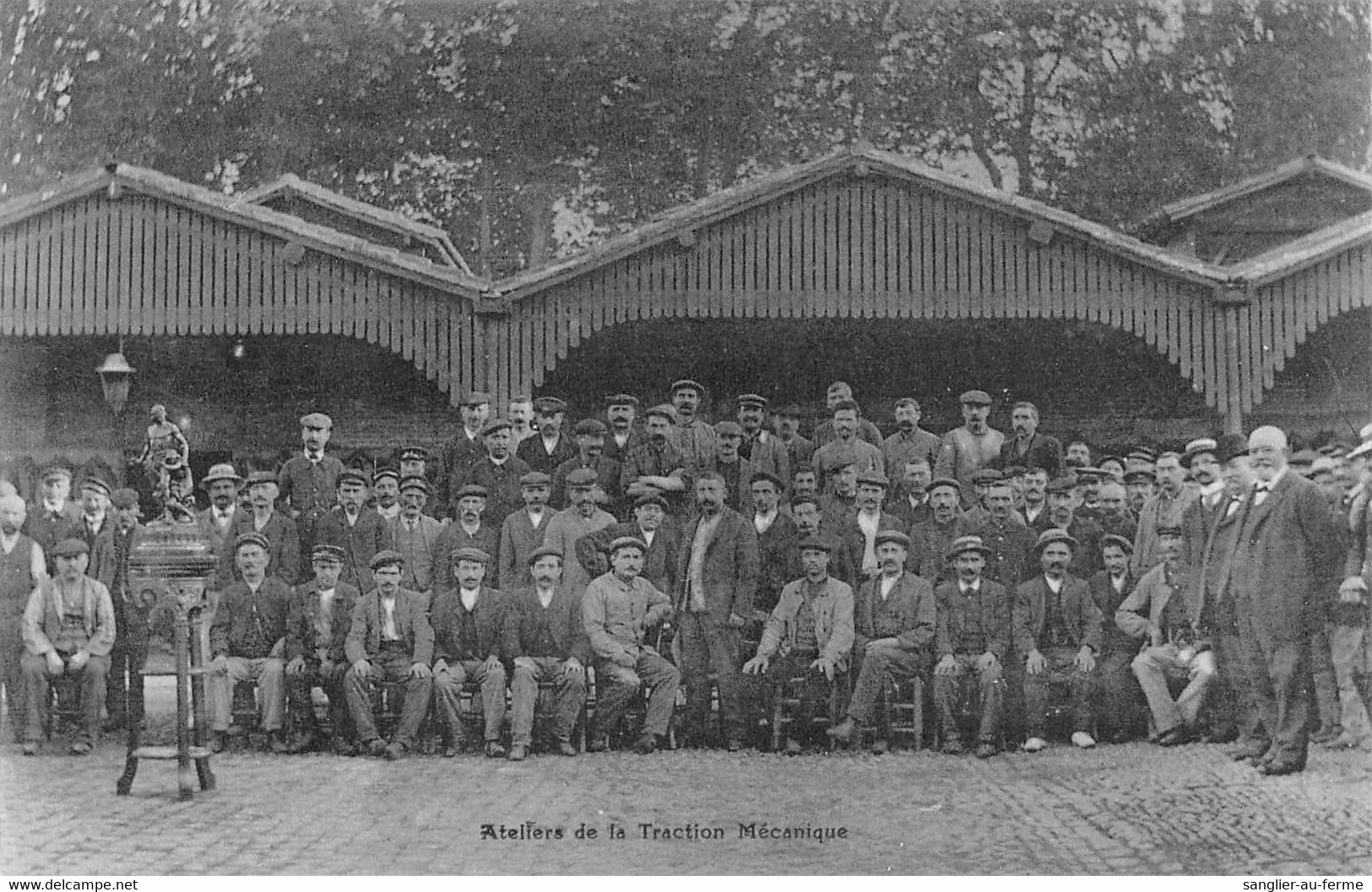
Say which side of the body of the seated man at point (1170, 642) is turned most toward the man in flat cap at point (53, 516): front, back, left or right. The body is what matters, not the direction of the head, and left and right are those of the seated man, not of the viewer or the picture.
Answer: right

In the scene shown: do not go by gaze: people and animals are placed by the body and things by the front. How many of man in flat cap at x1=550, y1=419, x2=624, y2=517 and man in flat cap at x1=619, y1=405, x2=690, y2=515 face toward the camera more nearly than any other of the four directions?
2

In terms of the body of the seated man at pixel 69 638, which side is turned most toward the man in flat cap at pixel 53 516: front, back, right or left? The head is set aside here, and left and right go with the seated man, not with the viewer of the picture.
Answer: back

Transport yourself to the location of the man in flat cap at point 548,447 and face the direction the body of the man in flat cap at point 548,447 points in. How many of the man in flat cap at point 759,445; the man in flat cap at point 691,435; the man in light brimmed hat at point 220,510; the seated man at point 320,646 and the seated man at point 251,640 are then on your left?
2

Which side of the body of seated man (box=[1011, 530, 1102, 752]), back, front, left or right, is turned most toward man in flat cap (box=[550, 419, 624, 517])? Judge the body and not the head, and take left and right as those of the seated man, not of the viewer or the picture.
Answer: right

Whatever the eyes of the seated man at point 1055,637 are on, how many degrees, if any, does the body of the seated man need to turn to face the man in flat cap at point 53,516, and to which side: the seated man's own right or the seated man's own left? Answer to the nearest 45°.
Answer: approximately 90° to the seated man's own right

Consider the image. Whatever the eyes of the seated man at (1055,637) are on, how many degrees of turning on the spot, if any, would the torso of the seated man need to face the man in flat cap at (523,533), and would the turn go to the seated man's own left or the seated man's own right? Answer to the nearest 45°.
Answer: approximately 90° to the seated man's own right

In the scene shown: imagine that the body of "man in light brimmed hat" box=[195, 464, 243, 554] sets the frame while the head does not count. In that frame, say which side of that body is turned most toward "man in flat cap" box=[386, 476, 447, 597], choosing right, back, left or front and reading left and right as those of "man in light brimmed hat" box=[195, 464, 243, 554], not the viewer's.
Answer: left

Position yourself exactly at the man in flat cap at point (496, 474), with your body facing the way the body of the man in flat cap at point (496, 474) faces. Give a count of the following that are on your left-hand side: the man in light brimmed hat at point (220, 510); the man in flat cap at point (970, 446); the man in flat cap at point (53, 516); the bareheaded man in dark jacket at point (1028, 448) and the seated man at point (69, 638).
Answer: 2
